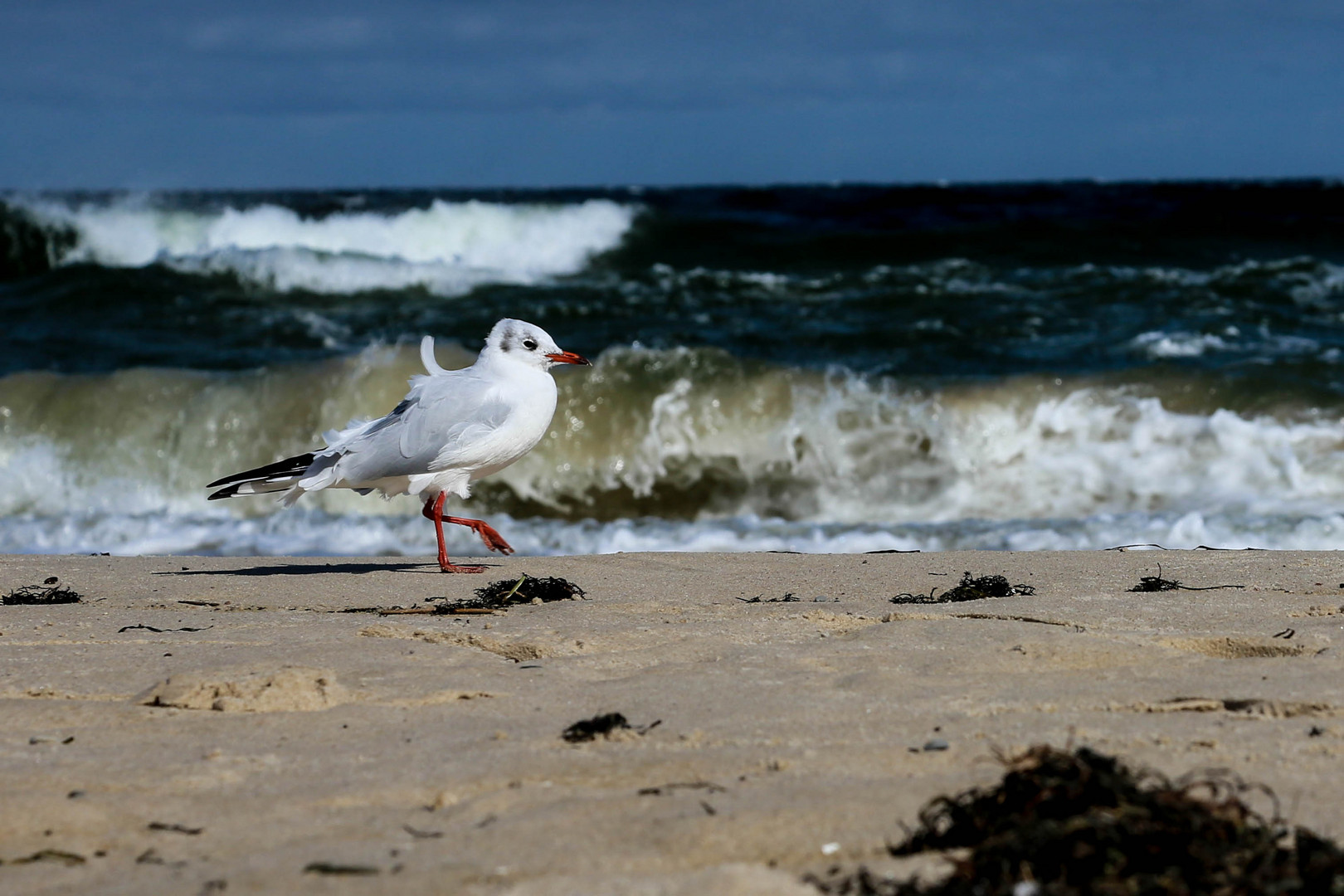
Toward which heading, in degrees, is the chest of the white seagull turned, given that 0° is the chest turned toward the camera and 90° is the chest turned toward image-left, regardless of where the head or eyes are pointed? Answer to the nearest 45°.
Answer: approximately 270°

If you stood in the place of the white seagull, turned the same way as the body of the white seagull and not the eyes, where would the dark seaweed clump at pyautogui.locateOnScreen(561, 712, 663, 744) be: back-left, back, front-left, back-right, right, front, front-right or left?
right

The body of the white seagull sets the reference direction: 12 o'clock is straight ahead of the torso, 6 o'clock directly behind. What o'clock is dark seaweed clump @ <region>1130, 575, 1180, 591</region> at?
The dark seaweed clump is roughly at 1 o'clock from the white seagull.

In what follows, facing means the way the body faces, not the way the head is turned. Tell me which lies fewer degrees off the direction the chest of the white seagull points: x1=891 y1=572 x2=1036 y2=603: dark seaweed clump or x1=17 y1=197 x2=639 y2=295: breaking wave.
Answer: the dark seaweed clump

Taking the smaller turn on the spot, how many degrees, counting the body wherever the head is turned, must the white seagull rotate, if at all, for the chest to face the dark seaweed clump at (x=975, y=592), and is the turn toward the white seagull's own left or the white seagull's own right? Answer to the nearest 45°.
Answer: approximately 45° to the white seagull's own right

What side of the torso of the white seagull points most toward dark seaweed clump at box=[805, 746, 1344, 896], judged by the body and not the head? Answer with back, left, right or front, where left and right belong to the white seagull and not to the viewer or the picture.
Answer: right

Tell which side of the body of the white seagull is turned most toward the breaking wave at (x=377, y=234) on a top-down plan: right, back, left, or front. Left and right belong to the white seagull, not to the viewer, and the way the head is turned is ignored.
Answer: left

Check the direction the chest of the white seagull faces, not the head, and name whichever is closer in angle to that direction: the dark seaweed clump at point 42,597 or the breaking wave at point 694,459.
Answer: the breaking wave

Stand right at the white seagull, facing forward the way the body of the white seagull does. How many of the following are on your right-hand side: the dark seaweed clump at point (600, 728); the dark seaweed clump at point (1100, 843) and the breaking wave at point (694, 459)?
2

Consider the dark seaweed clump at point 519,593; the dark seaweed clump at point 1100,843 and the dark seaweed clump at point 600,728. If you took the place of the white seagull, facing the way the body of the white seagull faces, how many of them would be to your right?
3
